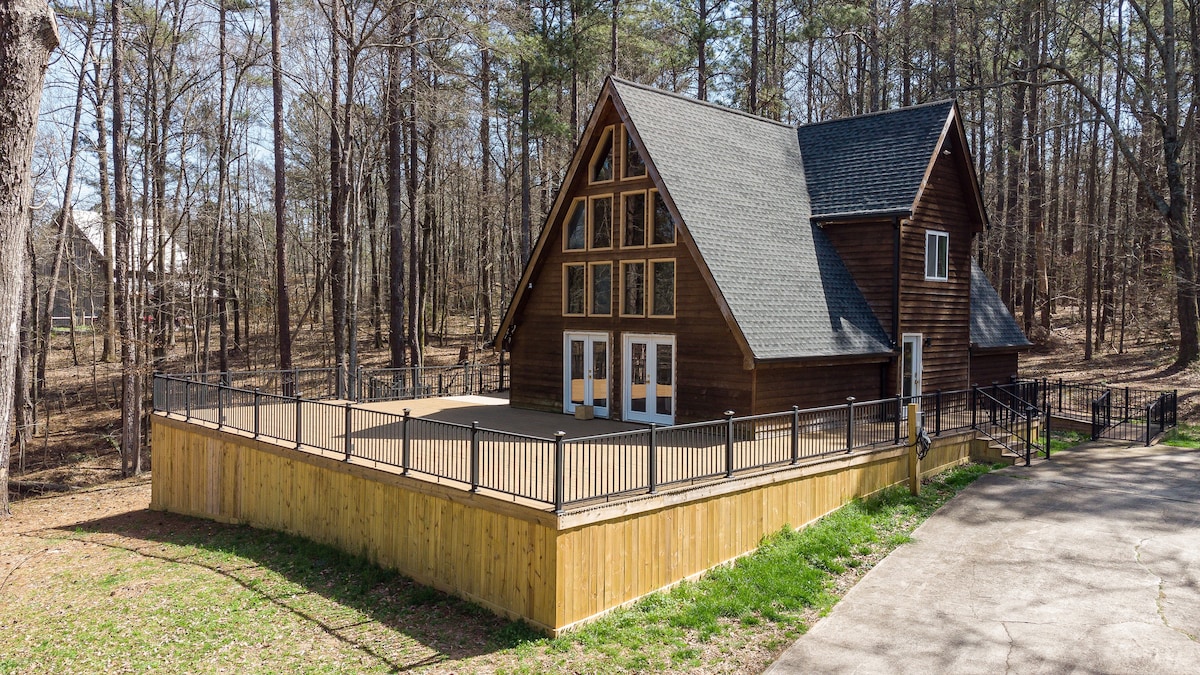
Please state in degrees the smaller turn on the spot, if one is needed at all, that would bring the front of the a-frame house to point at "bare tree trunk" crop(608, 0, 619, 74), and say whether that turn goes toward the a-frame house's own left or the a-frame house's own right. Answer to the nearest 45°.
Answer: approximately 90° to the a-frame house's own right

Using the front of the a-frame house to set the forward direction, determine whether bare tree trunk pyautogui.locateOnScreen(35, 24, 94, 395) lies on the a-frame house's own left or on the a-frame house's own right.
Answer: on the a-frame house's own right

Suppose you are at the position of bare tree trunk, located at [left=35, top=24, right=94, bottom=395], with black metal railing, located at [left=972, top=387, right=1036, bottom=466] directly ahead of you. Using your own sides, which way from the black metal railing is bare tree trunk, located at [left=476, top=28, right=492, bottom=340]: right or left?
left

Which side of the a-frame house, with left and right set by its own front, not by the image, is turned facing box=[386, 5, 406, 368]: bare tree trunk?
right

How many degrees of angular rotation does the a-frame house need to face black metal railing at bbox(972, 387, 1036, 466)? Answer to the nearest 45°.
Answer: approximately 135° to its left

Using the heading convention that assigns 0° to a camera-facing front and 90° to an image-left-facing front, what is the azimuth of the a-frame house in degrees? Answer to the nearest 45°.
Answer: approximately 45°

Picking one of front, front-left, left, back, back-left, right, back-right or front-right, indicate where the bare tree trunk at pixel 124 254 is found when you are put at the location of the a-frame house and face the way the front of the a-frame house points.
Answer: front-right

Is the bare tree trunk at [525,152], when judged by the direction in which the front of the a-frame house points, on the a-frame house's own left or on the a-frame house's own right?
on the a-frame house's own right

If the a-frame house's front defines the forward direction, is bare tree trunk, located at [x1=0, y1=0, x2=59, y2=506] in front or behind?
in front

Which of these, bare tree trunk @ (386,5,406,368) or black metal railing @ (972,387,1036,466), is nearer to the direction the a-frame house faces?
the bare tree trunk

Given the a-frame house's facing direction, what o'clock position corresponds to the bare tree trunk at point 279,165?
The bare tree trunk is roughly at 2 o'clock from the a-frame house.

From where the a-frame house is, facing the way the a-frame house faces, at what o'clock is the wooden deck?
The wooden deck is roughly at 11 o'clock from the a-frame house.

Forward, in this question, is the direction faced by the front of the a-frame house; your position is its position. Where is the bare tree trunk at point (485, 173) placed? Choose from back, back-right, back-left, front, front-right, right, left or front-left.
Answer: right
